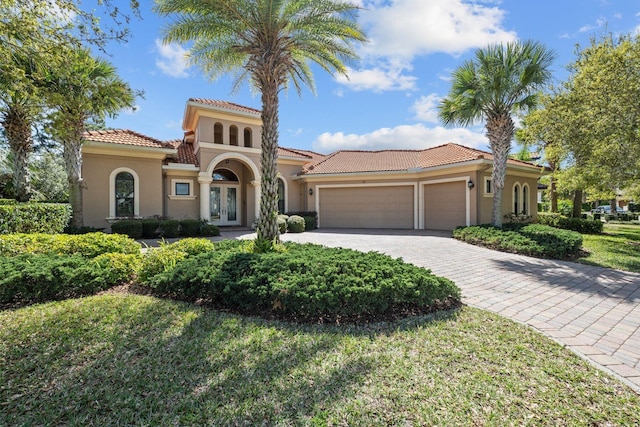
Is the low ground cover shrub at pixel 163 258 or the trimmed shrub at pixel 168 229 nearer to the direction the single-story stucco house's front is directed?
the low ground cover shrub

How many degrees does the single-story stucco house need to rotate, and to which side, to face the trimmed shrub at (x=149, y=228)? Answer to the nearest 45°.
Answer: approximately 45° to its right

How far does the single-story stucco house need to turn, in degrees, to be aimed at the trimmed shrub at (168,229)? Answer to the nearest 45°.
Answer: approximately 45° to its right

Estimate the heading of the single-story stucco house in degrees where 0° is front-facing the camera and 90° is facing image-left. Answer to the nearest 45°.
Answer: approximately 0°

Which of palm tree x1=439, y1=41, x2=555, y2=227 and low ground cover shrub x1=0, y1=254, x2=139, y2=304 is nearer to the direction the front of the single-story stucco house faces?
the low ground cover shrub

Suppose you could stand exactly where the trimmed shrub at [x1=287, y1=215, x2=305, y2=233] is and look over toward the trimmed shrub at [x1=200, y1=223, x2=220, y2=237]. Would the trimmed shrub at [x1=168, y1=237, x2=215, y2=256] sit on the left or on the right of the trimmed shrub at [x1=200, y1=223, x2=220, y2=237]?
left

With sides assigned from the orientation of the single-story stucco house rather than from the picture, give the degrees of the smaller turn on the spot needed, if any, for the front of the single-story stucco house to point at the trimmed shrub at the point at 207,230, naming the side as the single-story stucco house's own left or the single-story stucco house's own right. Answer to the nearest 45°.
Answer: approximately 45° to the single-story stucco house's own right

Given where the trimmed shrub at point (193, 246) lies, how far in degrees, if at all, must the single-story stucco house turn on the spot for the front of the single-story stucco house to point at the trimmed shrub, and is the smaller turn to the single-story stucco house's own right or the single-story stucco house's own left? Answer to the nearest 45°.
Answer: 0° — it already faces it
